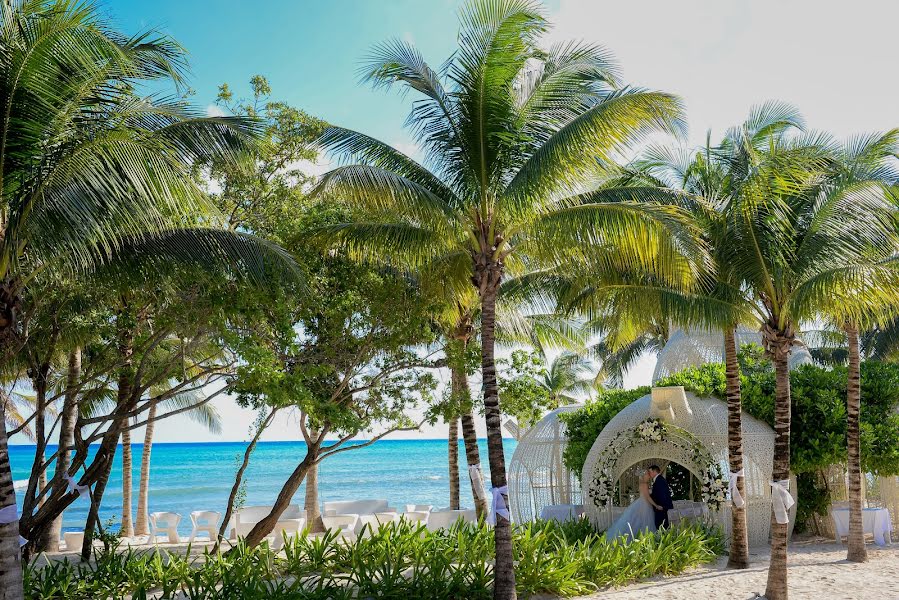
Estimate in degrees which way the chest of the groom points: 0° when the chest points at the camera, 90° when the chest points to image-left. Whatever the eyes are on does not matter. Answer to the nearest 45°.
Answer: approximately 90°

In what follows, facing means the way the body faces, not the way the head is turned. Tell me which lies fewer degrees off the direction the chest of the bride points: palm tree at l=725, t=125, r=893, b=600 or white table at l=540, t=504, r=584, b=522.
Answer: the palm tree

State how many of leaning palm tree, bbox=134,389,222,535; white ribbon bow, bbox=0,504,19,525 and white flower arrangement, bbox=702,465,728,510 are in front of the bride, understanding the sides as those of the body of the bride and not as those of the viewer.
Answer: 1

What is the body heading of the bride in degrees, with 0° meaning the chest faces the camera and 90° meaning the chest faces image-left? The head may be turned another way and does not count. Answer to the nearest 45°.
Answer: approximately 270°

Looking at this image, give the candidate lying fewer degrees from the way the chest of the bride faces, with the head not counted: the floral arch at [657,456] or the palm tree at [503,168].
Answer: the floral arch

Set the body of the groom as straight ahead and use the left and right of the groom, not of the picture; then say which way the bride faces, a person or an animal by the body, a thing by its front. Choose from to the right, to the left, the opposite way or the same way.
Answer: the opposite way

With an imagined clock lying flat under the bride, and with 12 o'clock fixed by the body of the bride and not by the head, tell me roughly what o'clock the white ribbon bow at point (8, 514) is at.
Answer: The white ribbon bow is roughly at 4 o'clock from the bride.

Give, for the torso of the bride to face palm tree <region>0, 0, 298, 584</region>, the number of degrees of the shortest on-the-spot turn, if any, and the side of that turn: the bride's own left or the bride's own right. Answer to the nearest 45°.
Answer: approximately 135° to the bride's own right

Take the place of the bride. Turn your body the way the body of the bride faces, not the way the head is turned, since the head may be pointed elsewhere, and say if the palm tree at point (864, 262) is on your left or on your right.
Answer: on your right

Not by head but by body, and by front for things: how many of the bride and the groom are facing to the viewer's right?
1
